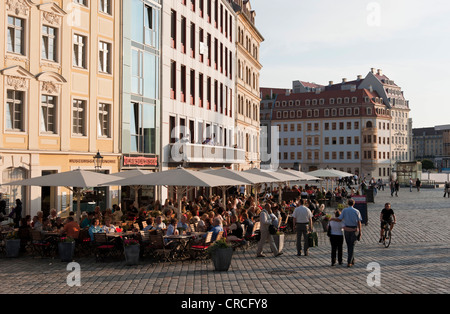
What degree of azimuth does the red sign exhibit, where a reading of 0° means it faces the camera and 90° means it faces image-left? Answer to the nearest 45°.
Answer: approximately 0°

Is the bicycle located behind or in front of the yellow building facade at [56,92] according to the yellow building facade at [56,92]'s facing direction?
in front

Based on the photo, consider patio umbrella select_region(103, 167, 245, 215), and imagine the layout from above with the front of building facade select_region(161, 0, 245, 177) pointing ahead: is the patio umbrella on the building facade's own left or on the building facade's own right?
on the building facade's own right

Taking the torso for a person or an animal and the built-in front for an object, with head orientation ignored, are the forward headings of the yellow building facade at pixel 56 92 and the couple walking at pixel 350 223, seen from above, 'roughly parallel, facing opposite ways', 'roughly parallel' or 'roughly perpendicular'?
roughly perpendicular

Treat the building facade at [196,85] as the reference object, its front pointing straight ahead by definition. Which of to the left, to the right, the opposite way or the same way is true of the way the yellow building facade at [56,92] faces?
the same way

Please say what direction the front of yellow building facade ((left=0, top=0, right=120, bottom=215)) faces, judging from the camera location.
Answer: facing the viewer and to the right of the viewer

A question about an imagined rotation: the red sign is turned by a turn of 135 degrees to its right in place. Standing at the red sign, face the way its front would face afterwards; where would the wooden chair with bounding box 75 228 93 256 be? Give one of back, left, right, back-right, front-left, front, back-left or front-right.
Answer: back-left

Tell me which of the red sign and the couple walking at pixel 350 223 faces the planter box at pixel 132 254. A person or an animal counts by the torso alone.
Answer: the red sign

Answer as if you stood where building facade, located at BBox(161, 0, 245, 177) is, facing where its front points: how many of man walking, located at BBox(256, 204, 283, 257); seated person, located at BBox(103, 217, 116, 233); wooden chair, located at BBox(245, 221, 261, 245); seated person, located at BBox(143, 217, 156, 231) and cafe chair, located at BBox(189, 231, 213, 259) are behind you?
0

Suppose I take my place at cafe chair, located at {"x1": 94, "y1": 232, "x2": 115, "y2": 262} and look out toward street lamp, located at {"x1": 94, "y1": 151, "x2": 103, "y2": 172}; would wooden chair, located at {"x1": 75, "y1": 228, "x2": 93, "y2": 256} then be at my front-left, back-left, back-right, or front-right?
front-left

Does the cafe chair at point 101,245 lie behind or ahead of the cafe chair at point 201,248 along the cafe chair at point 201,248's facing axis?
ahead
